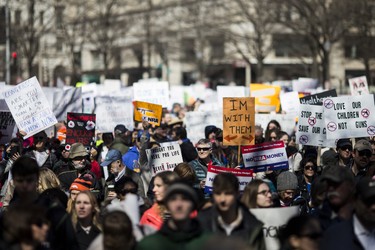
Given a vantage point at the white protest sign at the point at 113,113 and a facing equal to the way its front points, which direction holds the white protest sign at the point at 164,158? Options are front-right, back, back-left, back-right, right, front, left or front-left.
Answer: front

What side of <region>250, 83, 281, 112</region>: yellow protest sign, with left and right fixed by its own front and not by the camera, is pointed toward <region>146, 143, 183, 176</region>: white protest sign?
front

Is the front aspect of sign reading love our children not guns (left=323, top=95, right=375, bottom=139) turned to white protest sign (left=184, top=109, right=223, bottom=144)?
no

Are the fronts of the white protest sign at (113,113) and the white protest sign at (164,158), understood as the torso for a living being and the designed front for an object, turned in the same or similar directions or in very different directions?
same or similar directions

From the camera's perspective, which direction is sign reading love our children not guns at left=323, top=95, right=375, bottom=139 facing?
toward the camera

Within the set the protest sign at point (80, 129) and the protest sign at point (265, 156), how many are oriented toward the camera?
2

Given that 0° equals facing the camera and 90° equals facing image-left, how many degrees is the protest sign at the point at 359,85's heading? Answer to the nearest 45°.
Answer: approximately 0°

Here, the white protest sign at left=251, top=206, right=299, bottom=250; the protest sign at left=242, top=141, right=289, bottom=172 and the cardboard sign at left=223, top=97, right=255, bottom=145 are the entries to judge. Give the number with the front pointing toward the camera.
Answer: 3

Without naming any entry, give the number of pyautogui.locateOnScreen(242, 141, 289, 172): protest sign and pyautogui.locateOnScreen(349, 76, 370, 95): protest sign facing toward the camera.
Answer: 2

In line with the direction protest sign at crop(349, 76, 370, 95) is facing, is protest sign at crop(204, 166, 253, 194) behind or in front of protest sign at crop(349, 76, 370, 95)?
in front

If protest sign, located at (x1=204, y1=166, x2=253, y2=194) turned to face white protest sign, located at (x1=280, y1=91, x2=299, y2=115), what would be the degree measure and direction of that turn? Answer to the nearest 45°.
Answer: approximately 180°

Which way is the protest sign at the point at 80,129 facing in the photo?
toward the camera

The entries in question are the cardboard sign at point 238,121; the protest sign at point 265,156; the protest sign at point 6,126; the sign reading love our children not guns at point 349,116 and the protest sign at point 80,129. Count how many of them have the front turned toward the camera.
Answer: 5

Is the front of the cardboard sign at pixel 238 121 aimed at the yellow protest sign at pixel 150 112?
no

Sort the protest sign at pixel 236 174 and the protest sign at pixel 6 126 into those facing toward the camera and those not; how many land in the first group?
2

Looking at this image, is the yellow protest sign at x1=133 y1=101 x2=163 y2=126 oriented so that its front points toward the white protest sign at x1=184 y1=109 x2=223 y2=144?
no

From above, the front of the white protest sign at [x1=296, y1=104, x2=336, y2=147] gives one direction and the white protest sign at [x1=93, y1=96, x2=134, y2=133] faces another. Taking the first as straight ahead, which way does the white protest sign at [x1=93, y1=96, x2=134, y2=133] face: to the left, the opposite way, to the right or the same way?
the same way
